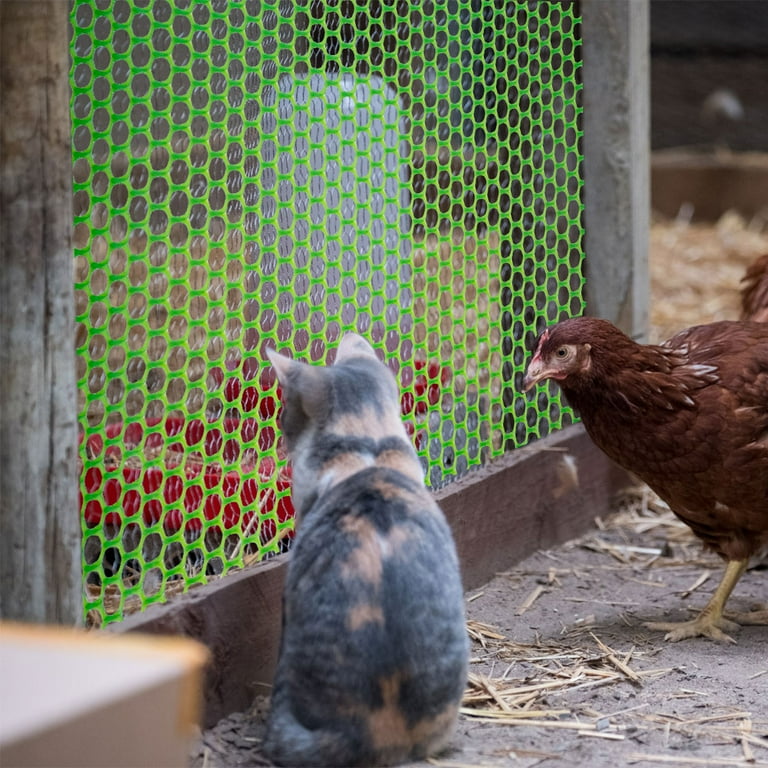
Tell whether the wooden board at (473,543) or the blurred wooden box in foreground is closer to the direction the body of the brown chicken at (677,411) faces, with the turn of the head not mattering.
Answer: the wooden board

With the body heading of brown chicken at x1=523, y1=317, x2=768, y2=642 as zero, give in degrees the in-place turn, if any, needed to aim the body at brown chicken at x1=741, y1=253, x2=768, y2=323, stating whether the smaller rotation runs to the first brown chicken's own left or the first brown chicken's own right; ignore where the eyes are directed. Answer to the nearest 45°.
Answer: approximately 90° to the first brown chicken's own right

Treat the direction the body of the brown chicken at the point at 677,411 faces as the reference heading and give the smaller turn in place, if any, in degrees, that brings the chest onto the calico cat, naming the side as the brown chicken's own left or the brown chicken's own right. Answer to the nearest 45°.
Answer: approximately 45° to the brown chicken's own left

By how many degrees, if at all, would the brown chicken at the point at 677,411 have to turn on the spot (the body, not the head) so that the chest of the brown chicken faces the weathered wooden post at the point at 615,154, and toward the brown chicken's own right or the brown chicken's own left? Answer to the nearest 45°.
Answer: approximately 90° to the brown chicken's own right

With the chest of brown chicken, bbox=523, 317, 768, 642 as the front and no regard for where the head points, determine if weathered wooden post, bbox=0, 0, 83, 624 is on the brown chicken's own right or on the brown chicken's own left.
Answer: on the brown chicken's own left

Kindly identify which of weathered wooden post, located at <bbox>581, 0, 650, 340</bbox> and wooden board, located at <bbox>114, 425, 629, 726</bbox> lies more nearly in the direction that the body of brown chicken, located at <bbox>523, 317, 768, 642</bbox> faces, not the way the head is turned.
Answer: the wooden board

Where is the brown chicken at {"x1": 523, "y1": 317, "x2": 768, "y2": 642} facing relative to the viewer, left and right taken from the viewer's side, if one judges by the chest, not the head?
facing to the left of the viewer

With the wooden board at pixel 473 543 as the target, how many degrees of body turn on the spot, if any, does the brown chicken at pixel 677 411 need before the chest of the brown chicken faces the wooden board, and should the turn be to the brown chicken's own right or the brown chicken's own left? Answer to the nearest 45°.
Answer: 0° — it already faces it

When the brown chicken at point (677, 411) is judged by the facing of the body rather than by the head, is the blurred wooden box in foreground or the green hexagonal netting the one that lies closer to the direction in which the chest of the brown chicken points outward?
the green hexagonal netting
